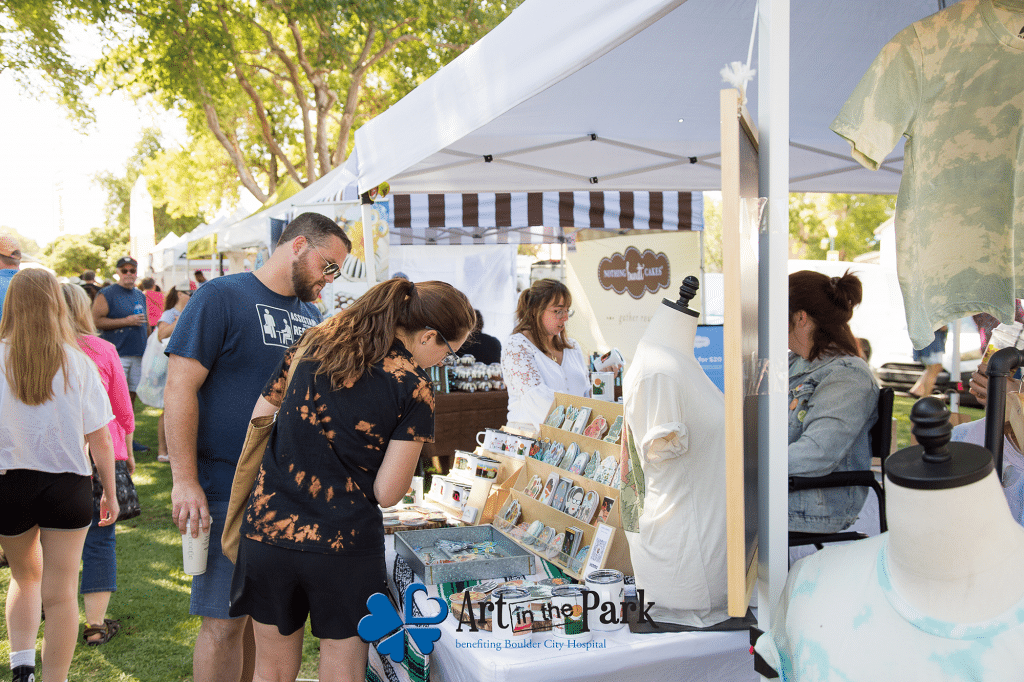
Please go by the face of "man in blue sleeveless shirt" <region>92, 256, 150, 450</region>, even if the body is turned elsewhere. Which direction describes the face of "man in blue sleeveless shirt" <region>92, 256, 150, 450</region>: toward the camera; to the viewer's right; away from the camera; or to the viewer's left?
toward the camera

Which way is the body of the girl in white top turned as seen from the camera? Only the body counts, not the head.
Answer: away from the camera

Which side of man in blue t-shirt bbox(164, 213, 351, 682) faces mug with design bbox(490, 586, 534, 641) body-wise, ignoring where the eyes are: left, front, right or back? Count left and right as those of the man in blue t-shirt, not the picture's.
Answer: front

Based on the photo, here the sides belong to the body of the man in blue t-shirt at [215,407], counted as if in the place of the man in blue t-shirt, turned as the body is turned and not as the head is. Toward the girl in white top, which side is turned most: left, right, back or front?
back

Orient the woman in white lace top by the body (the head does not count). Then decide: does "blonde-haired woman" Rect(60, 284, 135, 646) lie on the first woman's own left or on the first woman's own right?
on the first woman's own right

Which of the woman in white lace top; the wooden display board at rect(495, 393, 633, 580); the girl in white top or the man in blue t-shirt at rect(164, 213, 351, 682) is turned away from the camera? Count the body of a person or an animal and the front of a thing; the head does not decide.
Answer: the girl in white top

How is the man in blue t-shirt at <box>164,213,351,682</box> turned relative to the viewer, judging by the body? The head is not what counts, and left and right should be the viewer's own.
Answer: facing the viewer and to the right of the viewer

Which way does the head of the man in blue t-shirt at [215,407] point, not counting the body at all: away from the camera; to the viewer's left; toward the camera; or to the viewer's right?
to the viewer's right

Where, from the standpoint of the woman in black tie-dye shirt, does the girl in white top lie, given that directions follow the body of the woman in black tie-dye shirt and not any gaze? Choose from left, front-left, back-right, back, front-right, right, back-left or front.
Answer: left

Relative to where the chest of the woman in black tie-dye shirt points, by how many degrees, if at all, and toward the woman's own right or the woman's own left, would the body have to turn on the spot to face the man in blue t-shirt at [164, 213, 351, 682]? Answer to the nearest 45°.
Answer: approximately 90° to the woman's own left

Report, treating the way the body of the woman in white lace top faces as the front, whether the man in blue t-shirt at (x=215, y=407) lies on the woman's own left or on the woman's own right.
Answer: on the woman's own right

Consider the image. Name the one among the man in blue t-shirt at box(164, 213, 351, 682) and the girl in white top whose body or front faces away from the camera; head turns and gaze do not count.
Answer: the girl in white top

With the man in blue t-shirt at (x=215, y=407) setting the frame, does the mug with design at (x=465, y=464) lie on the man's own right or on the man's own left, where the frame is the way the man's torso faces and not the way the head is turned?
on the man's own left

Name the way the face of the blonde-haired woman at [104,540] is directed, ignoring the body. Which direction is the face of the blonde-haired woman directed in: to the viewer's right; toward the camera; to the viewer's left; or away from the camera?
away from the camera

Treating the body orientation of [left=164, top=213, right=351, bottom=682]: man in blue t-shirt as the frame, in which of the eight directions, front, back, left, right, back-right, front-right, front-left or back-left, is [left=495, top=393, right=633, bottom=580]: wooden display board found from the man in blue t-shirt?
front-left
